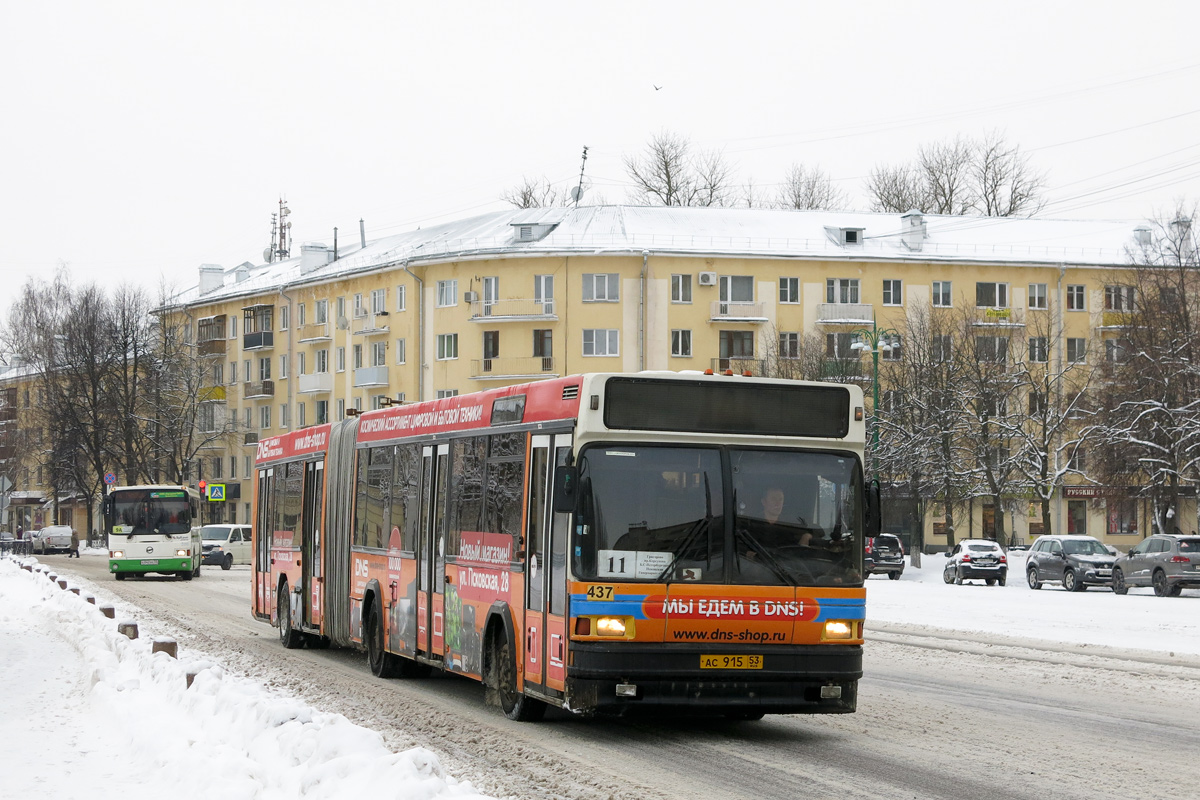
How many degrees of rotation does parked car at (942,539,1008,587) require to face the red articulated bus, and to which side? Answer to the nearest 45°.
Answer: approximately 135° to its left

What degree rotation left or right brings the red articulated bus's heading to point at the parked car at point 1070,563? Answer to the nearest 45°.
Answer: approximately 135° to its left

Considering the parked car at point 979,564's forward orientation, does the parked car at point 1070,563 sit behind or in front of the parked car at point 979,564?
behind

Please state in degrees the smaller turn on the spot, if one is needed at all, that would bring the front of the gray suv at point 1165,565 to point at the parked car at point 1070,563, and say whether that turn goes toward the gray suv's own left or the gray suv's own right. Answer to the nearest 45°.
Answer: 0° — it already faces it

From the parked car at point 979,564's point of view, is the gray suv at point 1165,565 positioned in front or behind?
behind

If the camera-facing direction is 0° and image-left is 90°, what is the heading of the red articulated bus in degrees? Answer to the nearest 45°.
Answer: approximately 315°

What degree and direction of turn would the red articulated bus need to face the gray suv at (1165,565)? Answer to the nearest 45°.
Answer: approximately 90° to its left

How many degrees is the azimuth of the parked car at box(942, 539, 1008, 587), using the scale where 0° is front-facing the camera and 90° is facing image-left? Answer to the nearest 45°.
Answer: approximately 135°

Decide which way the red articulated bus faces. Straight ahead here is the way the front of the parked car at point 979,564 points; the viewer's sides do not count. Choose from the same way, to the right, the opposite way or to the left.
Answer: the opposite way
